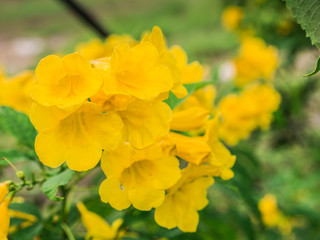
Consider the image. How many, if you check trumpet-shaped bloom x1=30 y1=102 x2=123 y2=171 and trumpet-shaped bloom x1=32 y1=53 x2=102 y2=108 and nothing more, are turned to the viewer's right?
0

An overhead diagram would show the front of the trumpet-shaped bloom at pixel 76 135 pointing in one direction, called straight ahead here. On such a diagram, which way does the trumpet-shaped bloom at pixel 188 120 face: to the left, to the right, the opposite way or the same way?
to the left

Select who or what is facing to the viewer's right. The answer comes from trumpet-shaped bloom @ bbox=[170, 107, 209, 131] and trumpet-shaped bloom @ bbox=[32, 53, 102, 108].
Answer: trumpet-shaped bloom @ bbox=[170, 107, 209, 131]

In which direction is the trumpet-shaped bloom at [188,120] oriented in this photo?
to the viewer's right
